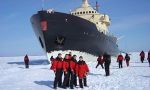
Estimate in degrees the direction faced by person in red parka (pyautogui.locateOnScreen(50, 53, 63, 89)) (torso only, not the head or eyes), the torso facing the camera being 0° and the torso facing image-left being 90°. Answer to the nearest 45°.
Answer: approximately 0°

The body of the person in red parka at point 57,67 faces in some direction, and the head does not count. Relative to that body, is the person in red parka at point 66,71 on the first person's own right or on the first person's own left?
on the first person's own left

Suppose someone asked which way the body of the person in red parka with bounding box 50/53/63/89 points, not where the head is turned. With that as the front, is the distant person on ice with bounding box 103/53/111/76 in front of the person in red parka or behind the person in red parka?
behind
